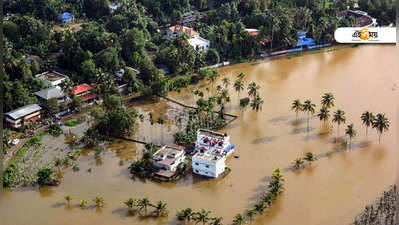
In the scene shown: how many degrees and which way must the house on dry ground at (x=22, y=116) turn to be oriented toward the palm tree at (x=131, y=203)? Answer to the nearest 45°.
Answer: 0° — it already faces it

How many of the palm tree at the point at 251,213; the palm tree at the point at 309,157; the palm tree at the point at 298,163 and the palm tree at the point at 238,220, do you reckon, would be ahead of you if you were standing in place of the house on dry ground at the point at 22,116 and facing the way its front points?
4

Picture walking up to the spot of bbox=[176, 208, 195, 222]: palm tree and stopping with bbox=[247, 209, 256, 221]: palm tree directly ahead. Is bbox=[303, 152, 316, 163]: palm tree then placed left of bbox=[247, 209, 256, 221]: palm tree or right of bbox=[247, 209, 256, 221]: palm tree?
left

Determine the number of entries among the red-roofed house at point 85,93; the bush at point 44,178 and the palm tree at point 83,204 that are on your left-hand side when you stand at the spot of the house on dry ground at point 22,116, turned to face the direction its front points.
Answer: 1

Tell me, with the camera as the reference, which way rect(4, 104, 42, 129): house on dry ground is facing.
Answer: facing the viewer and to the right of the viewer

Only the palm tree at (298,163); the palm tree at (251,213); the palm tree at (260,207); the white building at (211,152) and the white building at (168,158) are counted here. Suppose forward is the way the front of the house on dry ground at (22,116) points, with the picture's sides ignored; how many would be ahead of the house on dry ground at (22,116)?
5

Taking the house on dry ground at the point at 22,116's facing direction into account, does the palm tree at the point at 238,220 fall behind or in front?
in front

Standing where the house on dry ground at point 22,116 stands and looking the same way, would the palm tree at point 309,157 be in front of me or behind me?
in front

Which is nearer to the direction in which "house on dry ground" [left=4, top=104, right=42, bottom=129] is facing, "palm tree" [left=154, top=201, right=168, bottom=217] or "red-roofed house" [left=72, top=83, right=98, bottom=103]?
the palm tree

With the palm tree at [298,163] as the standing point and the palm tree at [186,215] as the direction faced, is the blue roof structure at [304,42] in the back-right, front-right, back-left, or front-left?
back-right

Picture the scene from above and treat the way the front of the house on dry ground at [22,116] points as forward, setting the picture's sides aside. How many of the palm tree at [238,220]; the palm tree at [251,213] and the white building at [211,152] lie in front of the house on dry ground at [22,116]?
3
